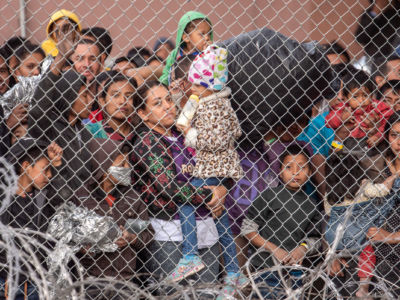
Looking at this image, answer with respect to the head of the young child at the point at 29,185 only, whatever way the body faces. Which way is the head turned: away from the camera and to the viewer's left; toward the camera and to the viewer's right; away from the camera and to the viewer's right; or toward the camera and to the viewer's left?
toward the camera and to the viewer's right

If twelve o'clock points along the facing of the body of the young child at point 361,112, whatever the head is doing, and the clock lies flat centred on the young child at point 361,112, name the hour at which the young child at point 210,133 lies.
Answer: the young child at point 210,133 is roughly at 2 o'clock from the young child at point 361,112.

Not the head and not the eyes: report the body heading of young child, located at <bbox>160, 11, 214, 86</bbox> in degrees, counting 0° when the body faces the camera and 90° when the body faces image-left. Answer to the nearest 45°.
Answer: approximately 315°

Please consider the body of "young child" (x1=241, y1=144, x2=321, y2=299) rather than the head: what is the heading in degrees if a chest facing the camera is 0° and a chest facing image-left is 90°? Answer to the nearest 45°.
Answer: approximately 0°
